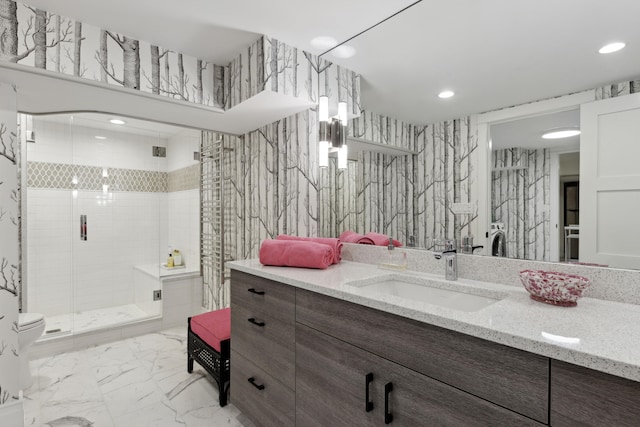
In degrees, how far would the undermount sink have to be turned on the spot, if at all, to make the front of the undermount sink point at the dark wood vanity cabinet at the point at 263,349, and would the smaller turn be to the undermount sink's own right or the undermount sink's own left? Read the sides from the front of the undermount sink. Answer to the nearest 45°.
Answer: approximately 45° to the undermount sink's own right

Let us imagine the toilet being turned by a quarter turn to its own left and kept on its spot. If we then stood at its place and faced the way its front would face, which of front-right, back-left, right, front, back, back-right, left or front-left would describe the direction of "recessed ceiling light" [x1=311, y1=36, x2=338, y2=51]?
back-right

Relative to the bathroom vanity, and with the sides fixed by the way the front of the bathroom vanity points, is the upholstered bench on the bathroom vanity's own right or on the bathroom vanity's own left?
on the bathroom vanity's own right

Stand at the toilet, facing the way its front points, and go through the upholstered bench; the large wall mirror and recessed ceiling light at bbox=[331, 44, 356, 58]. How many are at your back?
0

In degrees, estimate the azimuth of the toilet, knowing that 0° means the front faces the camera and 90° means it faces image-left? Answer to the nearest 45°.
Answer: approximately 270°

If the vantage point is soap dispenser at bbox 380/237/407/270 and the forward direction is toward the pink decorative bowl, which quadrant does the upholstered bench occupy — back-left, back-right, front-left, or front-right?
back-right

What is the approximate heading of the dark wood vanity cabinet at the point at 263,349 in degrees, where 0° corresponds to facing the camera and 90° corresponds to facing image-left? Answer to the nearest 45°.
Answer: approximately 45°

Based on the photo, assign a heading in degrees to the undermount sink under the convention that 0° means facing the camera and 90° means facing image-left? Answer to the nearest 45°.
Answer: approximately 45°

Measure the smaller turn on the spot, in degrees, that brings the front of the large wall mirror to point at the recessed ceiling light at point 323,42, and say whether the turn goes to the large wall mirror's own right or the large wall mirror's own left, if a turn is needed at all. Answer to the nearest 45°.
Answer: approximately 45° to the large wall mirror's own right

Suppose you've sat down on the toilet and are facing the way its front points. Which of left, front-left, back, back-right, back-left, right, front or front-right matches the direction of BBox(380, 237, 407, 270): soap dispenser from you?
front-right

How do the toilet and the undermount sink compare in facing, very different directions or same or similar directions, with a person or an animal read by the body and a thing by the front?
very different directions

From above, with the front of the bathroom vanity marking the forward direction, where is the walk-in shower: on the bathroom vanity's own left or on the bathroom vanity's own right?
on the bathroom vanity's own right

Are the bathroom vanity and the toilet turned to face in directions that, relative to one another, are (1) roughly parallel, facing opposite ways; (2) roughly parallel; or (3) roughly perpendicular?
roughly parallel, facing opposite ways

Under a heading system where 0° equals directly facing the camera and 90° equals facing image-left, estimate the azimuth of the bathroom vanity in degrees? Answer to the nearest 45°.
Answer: approximately 45°
